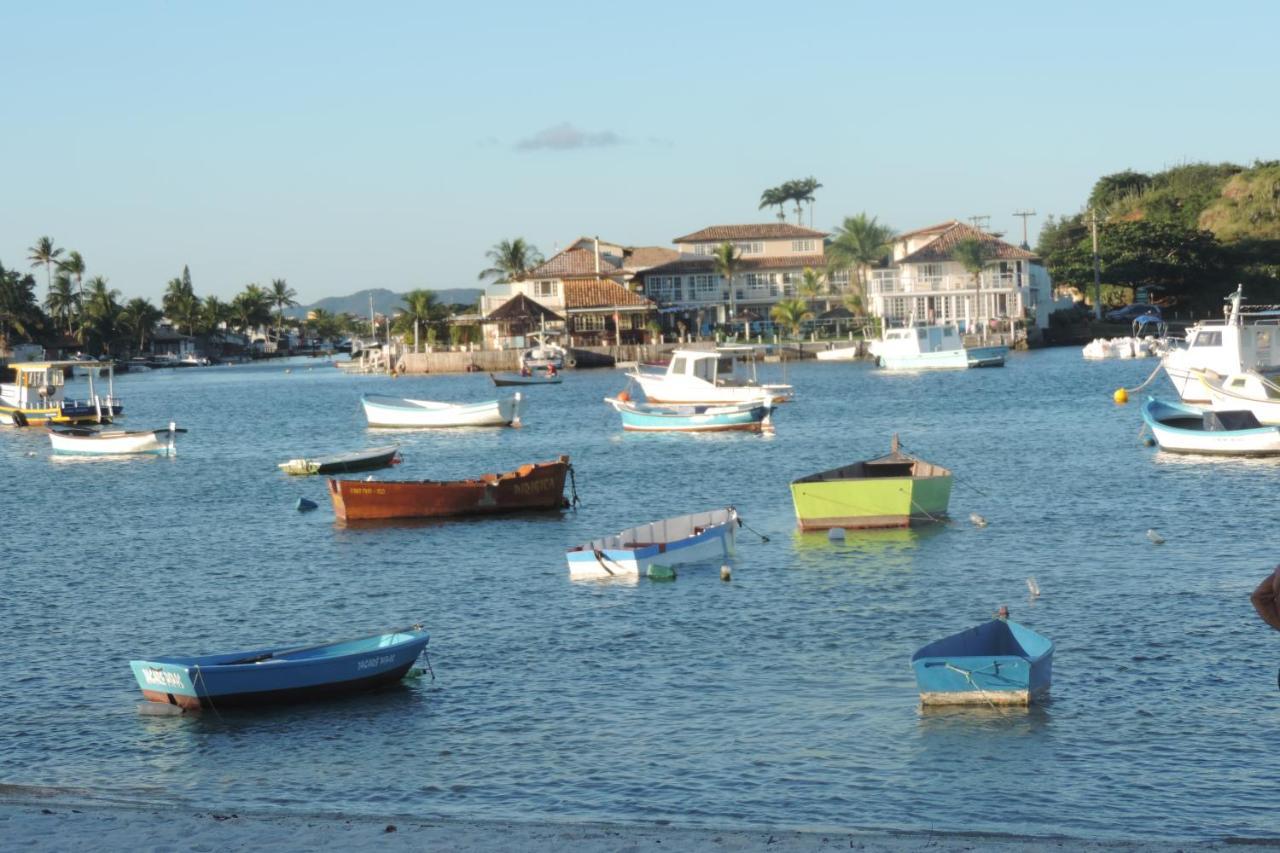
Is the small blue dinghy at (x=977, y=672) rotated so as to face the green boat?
yes

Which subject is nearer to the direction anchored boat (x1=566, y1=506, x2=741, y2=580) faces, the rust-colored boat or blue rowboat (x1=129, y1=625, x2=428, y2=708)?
the rust-colored boat

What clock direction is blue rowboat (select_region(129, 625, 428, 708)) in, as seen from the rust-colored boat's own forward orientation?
The blue rowboat is roughly at 3 o'clock from the rust-colored boat.

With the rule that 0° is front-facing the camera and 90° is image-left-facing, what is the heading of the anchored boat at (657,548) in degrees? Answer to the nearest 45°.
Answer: approximately 225°

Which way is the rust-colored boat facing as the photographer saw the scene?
facing to the right of the viewer

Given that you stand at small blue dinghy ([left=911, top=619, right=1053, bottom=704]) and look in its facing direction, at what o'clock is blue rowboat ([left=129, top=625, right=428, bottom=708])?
The blue rowboat is roughly at 9 o'clock from the small blue dinghy.

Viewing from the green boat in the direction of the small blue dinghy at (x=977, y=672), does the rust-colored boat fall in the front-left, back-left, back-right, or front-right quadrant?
back-right

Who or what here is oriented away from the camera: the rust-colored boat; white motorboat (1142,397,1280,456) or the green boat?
the green boat

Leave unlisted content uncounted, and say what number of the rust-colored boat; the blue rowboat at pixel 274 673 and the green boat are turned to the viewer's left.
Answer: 0

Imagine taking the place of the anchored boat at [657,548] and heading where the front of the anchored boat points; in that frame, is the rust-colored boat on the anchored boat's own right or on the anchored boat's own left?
on the anchored boat's own left

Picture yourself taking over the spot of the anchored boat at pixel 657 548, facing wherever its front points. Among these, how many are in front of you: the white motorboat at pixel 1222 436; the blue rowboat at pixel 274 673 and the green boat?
2

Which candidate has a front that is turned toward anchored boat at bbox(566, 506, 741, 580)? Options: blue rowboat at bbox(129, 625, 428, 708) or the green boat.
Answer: the blue rowboat

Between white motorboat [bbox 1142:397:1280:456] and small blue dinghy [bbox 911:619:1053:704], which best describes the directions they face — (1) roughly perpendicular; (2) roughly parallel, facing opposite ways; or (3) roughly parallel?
roughly perpendicular

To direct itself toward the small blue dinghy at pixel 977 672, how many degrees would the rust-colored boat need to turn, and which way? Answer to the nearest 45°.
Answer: approximately 90° to its right
